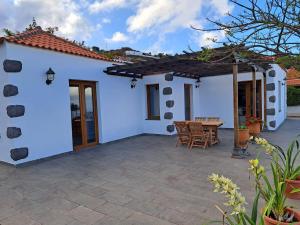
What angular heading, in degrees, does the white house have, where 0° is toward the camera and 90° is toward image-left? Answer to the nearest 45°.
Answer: approximately 315°

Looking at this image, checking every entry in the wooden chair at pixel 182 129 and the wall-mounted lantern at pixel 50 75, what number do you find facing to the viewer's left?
0

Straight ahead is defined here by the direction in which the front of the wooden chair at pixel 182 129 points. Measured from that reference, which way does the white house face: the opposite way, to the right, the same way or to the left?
to the right

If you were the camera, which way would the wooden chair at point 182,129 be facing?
facing away from the viewer and to the right of the viewer

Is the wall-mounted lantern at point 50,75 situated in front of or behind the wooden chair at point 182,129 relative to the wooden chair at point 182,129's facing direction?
behind

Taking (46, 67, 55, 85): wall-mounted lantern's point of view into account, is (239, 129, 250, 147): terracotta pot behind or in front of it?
in front

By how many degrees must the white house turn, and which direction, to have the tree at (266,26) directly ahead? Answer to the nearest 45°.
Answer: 0° — it already faces it

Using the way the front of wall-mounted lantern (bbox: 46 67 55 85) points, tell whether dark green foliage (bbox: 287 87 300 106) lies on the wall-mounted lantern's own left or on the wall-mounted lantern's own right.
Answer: on the wall-mounted lantern's own left
